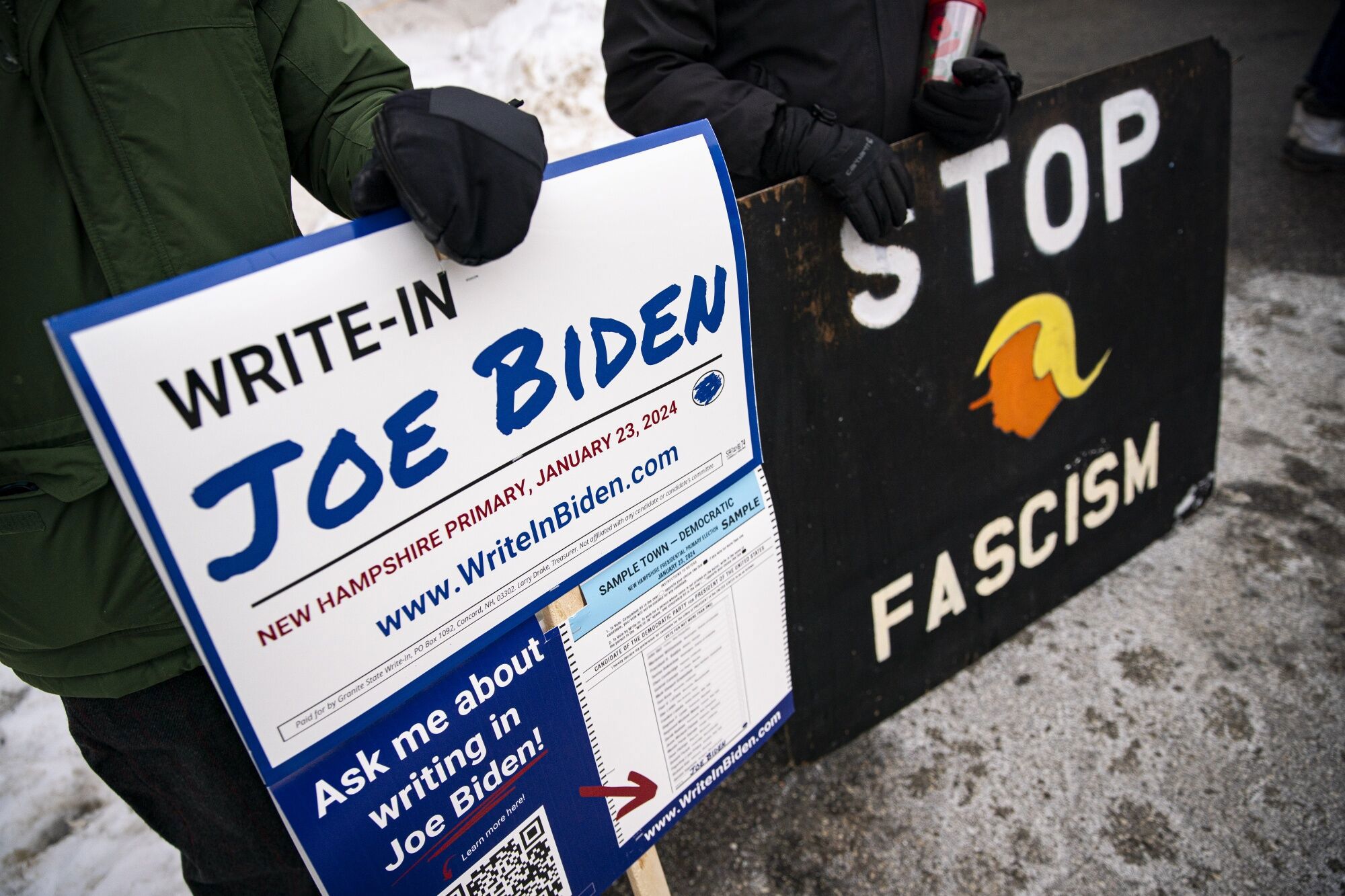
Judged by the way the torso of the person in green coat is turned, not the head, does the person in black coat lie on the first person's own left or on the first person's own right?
on the first person's own left

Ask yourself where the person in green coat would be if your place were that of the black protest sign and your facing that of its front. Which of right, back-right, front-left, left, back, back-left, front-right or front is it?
right

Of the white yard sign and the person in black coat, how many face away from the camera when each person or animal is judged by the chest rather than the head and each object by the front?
0

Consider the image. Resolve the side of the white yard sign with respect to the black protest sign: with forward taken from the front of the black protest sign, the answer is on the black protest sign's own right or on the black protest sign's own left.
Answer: on the black protest sign's own right

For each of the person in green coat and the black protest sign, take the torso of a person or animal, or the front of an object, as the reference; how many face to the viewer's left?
0

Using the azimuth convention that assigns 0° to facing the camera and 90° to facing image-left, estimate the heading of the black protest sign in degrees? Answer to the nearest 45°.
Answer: approximately 315°

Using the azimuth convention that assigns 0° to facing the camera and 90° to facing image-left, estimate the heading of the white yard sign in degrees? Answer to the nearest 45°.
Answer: approximately 315°

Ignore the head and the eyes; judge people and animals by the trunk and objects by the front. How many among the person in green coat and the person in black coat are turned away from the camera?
0

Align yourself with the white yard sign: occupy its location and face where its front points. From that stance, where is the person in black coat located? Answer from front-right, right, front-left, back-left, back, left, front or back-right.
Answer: left
